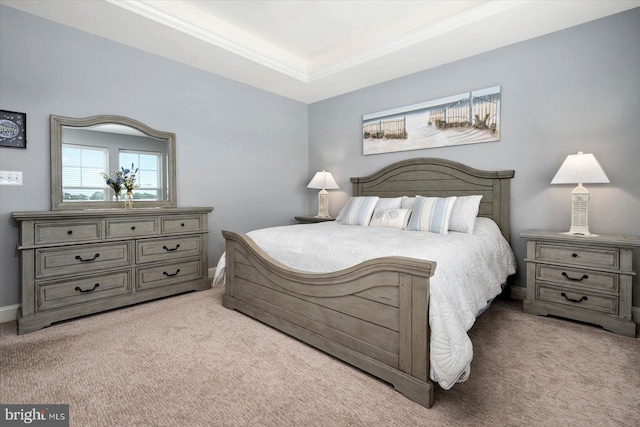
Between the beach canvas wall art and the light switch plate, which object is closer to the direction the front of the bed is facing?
the light switch plate

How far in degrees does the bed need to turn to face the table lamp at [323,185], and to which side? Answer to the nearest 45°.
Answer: approximately 135° to its right

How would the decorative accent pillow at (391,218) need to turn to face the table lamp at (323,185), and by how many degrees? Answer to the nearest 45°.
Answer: approximately 90° to its right

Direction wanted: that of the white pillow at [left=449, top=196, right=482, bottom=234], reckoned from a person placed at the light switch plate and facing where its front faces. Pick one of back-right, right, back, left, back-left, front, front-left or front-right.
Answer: front-left

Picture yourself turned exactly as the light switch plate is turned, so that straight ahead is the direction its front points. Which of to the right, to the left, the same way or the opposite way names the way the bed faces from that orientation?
to the right

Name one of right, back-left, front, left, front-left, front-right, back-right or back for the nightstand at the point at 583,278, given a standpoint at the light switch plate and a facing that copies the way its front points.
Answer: front-left

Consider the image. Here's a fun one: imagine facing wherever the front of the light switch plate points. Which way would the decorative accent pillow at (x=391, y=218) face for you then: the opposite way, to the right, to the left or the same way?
to the right

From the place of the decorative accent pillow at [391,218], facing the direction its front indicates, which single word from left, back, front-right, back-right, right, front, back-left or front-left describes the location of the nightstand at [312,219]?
right

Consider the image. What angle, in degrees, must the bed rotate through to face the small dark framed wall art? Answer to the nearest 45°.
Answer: approximately 45° to its right

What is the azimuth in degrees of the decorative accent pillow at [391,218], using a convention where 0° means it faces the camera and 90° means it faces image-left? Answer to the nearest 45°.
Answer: approximately 45°

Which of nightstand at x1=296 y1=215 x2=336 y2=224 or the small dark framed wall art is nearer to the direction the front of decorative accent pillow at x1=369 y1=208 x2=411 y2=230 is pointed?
the small dark framed wall art

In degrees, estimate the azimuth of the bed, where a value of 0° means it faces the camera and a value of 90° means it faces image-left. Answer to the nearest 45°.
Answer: approximately 45°

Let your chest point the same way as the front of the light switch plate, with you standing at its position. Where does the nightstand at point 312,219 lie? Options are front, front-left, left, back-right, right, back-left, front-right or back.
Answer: left

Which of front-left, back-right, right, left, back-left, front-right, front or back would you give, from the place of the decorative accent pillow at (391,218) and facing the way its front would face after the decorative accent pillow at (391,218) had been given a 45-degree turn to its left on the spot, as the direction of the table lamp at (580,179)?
left
